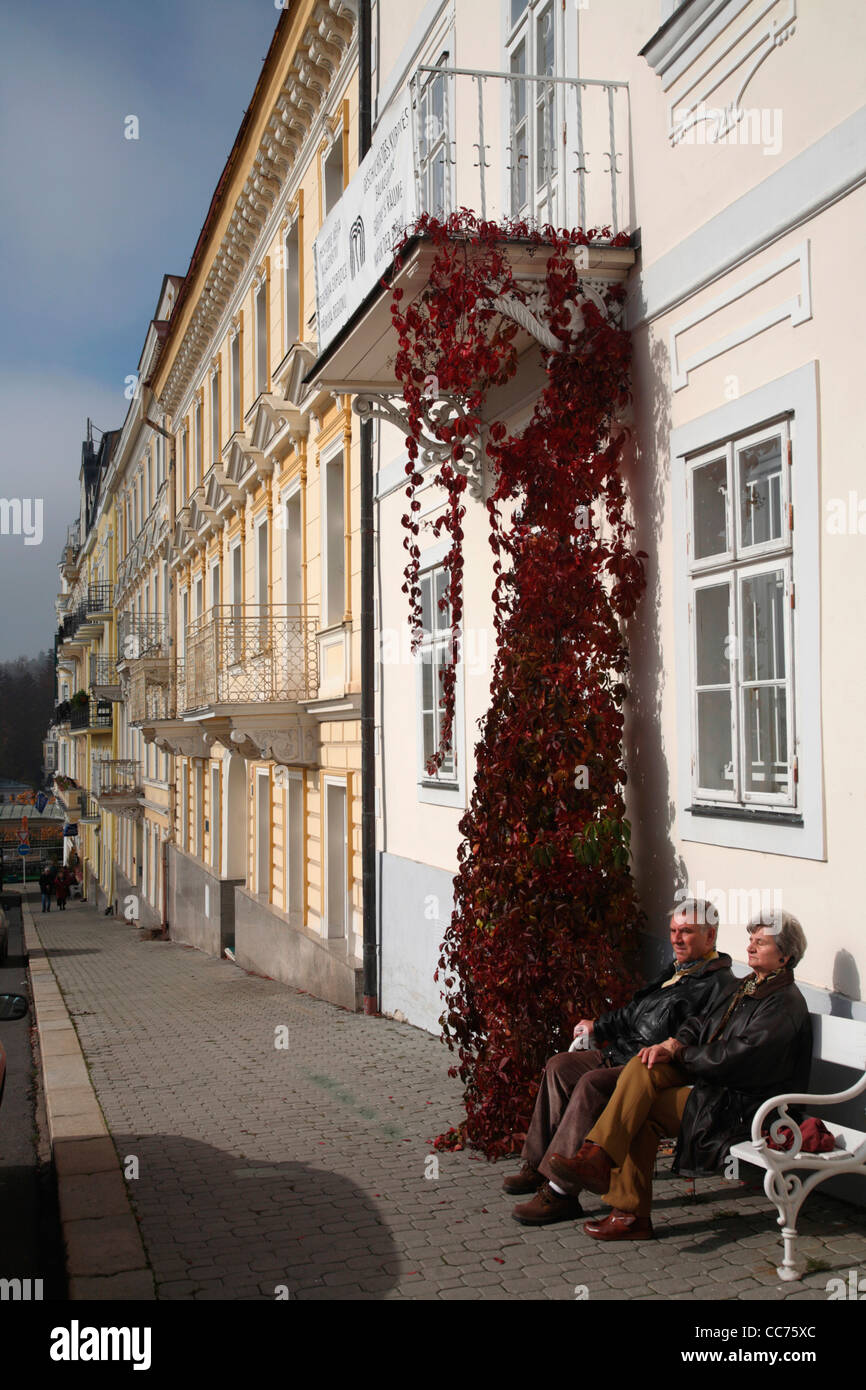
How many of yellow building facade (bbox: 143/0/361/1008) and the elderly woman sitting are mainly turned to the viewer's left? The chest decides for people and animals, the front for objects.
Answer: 2

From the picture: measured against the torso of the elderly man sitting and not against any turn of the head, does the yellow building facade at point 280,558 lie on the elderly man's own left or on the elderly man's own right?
on the elderly man's own right

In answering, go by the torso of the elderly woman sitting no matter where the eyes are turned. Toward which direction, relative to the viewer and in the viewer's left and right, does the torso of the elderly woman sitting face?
facing to the left of the viewer

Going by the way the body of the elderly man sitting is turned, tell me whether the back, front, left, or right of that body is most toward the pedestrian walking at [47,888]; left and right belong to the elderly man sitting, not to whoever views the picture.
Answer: right

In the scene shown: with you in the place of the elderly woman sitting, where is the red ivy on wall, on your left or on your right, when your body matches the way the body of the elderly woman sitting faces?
on your right

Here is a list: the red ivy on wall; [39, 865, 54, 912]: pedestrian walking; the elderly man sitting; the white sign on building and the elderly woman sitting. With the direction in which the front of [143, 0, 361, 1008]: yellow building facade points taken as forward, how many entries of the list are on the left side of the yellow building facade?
4

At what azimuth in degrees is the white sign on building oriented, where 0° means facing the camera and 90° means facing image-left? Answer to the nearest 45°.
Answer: approximately 90°

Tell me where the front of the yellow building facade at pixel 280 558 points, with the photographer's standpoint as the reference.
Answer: facing to the left of the viewer

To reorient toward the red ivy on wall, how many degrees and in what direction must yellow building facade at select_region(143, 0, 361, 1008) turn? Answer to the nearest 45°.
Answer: approximately 90° to its left

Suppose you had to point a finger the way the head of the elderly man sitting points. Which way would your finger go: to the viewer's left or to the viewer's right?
to the viewer's left
